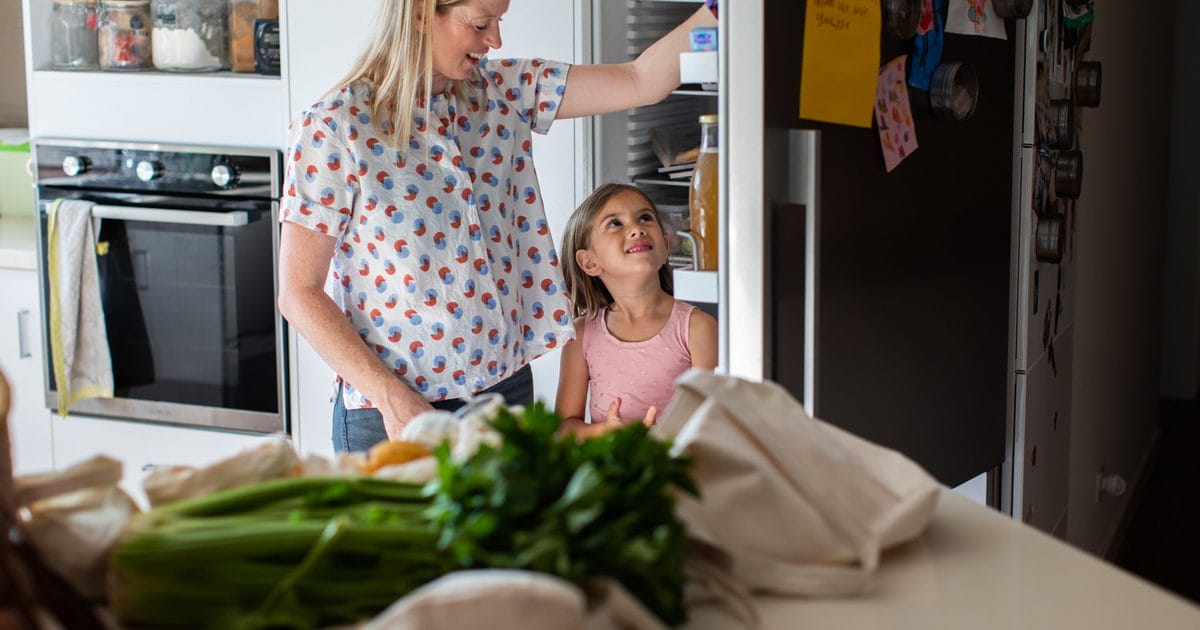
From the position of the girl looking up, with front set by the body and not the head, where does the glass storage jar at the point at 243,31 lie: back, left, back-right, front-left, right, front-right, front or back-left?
back-right

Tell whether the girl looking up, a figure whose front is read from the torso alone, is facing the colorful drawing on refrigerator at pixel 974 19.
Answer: no

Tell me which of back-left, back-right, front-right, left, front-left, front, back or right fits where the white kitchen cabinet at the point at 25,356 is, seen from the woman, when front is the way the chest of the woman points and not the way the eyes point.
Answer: back

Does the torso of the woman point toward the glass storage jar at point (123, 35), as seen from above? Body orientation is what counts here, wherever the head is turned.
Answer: no

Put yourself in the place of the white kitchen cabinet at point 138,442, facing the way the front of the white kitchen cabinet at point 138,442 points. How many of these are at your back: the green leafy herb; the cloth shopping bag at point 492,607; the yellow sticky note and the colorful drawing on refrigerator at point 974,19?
0

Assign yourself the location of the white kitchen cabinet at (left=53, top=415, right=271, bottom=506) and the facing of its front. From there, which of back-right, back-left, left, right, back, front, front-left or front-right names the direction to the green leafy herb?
front

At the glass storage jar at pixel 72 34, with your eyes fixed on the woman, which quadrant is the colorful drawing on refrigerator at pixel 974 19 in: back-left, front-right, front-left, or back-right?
front-left

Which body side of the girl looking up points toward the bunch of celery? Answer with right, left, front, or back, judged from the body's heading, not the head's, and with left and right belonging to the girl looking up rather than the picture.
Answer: front

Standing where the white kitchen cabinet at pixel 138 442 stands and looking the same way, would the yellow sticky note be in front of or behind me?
in front

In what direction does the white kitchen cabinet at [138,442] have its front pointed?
toward the camera

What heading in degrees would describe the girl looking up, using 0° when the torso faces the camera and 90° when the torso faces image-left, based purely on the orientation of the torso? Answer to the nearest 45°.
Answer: approximately 0°

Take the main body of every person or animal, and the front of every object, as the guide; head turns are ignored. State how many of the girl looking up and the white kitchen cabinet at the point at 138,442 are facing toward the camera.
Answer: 2

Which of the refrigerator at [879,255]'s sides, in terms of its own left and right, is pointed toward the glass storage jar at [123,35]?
right

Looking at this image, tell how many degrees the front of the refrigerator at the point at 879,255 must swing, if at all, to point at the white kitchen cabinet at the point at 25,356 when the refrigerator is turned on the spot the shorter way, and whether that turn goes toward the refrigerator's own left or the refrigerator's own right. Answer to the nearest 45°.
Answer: approximately 90° to the refrigerator's own right

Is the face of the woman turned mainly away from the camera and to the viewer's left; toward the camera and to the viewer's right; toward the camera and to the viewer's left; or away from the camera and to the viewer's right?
toward the camera and to the viewer's right

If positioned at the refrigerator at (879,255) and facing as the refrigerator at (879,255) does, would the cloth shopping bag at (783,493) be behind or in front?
in front

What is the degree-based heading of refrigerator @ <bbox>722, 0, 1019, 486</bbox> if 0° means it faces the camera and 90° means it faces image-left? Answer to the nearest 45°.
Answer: approximately 45°
